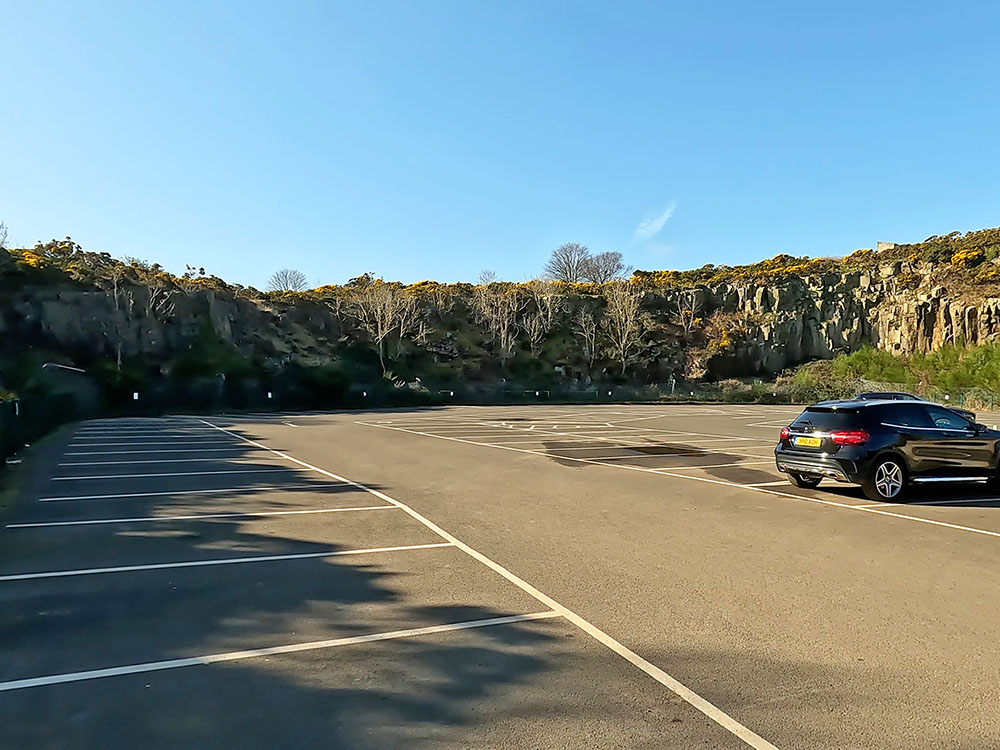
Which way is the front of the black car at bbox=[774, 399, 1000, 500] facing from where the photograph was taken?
facing away from the viewer and to the right of the viewer
